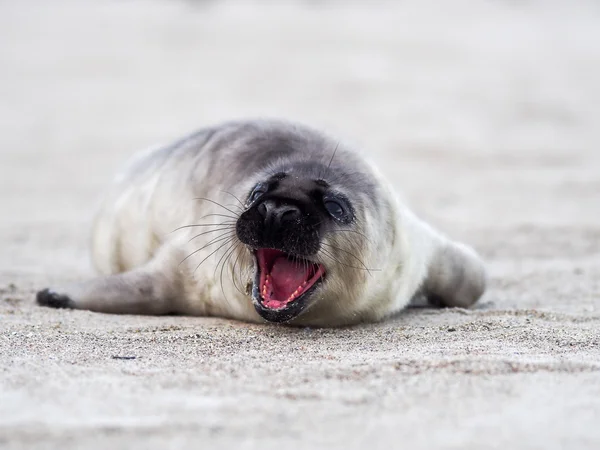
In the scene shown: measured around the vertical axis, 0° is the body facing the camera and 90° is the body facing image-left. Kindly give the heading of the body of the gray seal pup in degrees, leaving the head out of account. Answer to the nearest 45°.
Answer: approximately 0°
